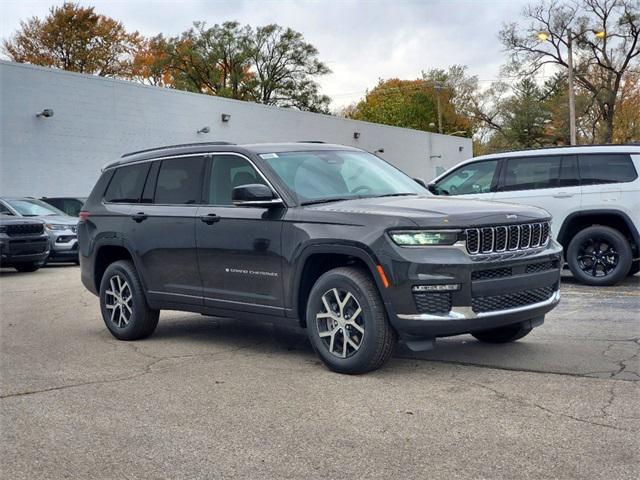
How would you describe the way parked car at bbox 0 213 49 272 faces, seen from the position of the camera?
facing the viewer and to the right of the viewer

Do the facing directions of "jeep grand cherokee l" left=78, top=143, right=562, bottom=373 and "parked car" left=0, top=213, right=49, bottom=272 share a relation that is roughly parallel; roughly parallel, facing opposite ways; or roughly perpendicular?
roughly parallel

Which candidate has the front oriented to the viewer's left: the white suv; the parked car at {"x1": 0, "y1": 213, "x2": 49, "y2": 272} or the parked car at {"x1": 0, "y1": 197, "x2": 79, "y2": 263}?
the white suv

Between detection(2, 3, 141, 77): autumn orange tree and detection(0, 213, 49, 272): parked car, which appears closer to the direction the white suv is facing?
the parked car

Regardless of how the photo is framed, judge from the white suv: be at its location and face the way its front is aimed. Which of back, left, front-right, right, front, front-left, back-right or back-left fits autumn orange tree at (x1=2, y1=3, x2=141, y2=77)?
front-right

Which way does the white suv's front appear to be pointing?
to the viewer's left

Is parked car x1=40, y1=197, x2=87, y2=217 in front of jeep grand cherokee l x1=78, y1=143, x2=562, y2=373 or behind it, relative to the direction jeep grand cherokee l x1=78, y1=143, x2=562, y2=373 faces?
behind

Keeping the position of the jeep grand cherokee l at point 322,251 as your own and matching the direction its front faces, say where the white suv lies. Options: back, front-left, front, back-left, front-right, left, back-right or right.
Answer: left

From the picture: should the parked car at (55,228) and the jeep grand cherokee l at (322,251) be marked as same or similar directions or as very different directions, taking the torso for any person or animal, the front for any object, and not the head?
same or similar directions

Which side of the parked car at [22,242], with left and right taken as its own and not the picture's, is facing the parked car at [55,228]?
left
